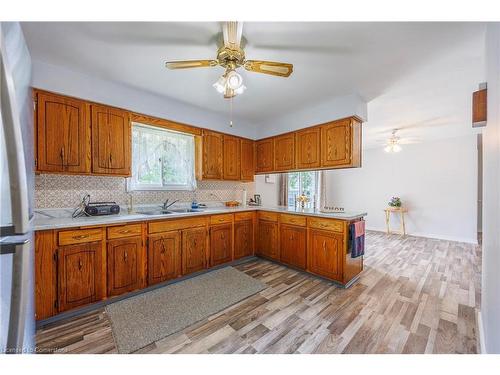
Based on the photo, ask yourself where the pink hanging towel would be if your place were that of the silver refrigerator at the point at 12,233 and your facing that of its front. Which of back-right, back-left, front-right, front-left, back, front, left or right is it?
front

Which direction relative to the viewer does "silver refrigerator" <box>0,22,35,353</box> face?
to the viewer's right

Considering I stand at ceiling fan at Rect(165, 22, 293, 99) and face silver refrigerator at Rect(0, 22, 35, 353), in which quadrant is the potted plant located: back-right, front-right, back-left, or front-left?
back-left

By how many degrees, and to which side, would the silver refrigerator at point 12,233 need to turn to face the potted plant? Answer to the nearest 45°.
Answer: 0° — it already faces it

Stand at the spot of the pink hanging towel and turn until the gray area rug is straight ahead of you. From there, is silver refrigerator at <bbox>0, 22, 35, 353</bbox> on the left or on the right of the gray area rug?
left

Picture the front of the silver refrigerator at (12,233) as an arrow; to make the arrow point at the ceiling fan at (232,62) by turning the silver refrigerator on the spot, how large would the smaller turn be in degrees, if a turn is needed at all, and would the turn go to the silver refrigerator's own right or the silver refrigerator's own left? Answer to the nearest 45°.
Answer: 0° — it already faces it

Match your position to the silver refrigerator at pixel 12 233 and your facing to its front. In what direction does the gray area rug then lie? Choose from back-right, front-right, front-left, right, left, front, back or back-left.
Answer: front-left

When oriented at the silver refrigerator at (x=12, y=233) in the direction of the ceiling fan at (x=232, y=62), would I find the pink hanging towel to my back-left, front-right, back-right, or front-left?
front-right

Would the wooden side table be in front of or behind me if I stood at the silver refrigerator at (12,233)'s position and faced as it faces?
in front
